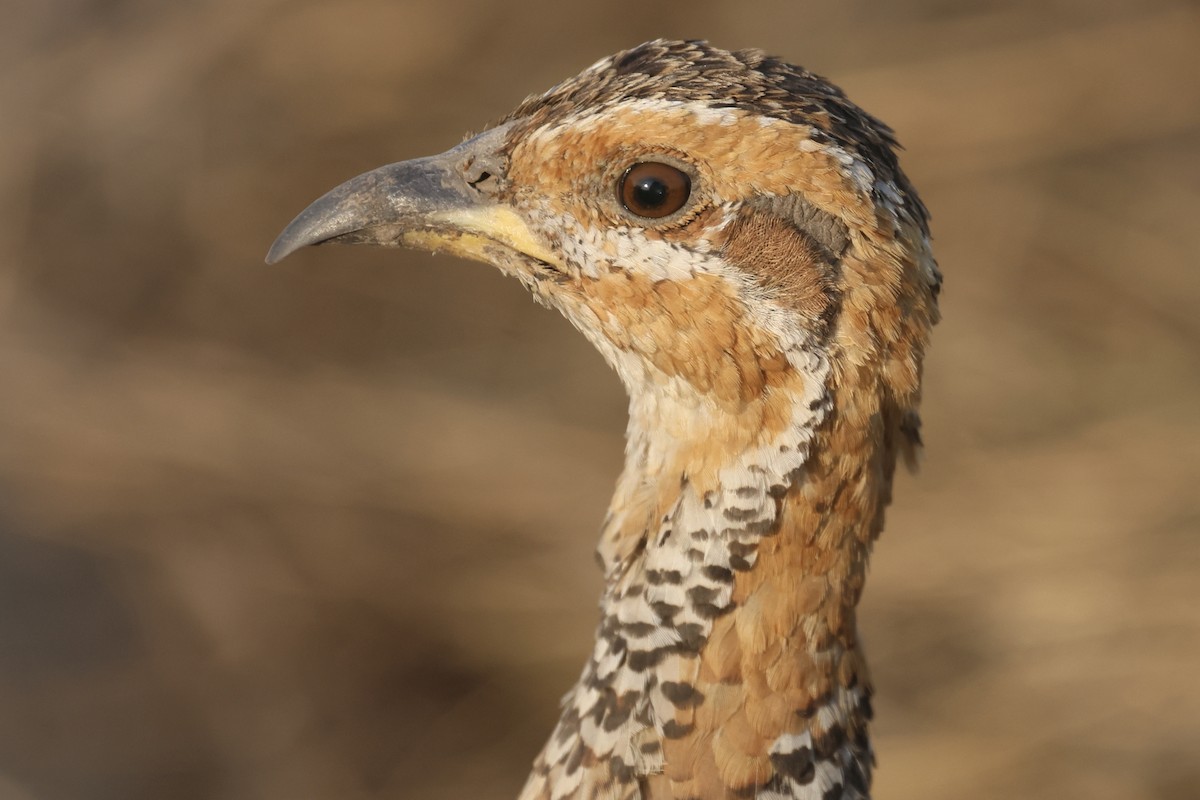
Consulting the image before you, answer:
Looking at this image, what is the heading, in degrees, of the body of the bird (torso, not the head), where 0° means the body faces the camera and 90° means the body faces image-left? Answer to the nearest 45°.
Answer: approximately 90°
